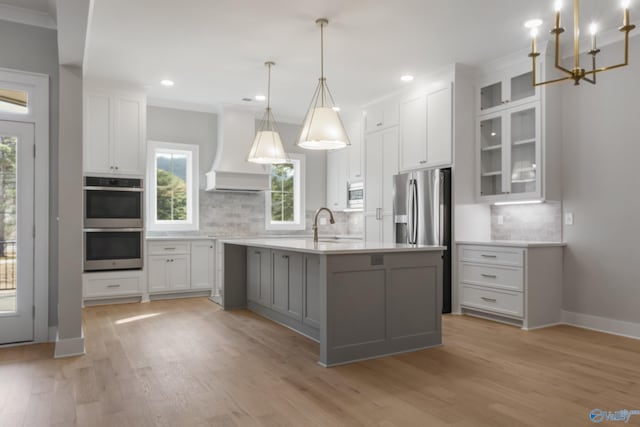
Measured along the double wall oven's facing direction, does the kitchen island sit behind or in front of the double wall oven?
in front

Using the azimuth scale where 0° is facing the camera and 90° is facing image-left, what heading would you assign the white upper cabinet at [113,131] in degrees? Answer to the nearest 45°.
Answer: approximately 0°

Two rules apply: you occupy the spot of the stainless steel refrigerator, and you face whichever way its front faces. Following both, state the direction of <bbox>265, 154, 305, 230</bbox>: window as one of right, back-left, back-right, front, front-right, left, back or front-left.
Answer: right

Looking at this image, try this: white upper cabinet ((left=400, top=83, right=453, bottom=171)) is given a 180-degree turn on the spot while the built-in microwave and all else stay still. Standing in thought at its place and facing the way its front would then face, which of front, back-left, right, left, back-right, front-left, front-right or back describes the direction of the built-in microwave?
left

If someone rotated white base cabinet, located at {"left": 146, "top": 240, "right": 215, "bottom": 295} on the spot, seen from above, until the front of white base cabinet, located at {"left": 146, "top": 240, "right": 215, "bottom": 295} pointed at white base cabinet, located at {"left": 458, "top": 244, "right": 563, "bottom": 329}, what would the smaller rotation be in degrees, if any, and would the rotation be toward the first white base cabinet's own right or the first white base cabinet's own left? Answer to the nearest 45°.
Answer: approximately 45° to the first white base cabinet's own left

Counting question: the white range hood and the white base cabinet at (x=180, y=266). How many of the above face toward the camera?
2

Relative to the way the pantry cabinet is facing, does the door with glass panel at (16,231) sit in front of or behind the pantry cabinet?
in front

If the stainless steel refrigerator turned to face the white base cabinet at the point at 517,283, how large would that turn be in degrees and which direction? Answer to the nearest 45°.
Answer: approximately 90° to its left

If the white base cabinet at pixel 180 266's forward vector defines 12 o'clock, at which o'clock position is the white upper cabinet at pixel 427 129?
The white upper cabinet is roughly at 10 o'clock from the white base cabinet.
